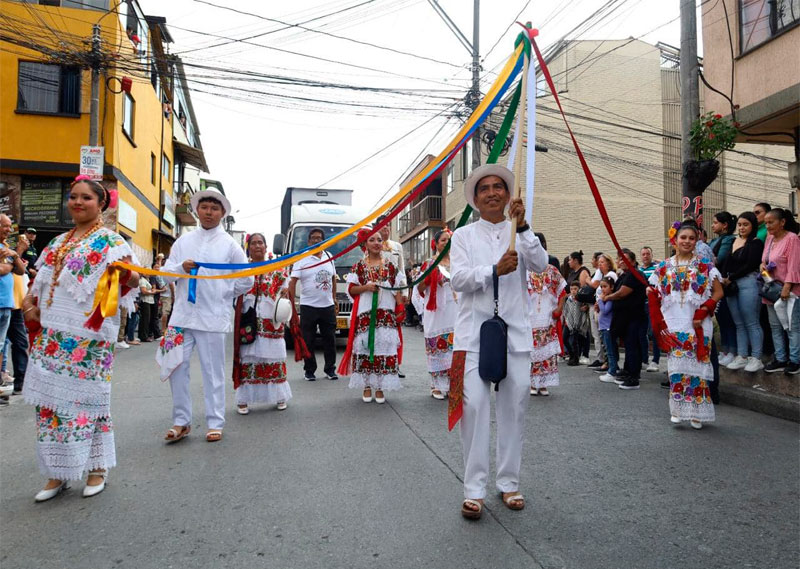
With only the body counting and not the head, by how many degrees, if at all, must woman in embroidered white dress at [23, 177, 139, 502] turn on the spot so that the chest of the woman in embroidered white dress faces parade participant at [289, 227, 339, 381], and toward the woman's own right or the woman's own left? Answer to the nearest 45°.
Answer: approximately 180°

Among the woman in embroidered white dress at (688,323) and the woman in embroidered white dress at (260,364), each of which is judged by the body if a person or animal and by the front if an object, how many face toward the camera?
2

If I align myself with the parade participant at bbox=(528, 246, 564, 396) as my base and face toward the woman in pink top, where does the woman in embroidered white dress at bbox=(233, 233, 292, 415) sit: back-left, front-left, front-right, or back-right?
back-right

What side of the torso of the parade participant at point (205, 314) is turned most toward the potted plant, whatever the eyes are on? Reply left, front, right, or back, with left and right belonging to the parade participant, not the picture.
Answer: left

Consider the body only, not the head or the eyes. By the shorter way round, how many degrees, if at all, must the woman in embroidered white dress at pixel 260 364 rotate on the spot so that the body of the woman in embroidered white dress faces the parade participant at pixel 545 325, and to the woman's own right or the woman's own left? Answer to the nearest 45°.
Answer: approximately 90° to the woman's own left
